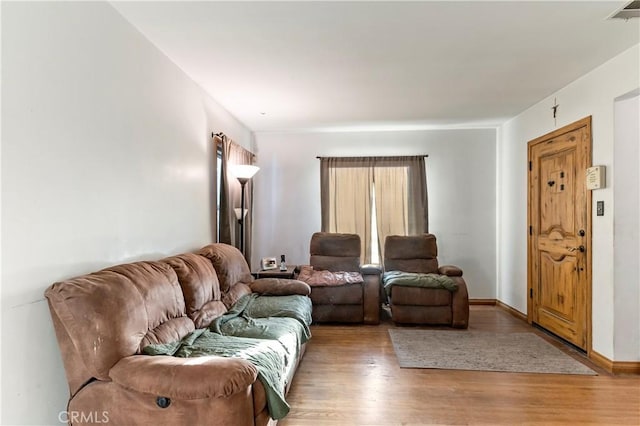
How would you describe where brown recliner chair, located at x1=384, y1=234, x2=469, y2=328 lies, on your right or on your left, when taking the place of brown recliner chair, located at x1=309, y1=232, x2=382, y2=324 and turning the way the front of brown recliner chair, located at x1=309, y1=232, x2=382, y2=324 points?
on your left

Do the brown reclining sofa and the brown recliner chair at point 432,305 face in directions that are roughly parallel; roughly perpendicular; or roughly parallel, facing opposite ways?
roughly perpendicular

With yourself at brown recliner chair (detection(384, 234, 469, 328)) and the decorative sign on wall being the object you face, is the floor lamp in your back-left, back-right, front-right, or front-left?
back-right

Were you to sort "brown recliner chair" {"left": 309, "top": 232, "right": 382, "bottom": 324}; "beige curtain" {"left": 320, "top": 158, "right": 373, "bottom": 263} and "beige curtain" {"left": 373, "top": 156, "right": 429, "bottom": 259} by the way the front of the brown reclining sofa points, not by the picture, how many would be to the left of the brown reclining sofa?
3

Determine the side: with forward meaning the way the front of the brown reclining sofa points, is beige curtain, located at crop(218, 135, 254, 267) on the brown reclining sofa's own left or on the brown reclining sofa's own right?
on the brown reclining sofa's own left

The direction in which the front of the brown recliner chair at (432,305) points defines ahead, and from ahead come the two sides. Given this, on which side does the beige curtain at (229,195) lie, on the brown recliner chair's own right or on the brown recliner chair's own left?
on the brown recliner chair's own right

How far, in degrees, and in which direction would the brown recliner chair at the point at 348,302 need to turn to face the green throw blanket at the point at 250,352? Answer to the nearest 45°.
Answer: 0° — it already faces it

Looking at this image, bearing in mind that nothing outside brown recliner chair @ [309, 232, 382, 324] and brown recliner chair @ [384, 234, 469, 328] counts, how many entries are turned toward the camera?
2

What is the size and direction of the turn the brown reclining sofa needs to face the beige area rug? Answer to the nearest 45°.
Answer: approximately 45° to its left

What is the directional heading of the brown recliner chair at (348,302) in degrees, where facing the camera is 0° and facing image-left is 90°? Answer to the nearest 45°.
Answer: approximately 0°

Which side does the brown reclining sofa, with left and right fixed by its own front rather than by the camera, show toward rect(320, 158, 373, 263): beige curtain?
left
